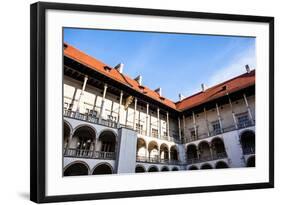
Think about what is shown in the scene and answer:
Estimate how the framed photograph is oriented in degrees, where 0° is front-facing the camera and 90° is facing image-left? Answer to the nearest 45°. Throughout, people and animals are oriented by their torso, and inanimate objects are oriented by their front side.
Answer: approximately 315°
